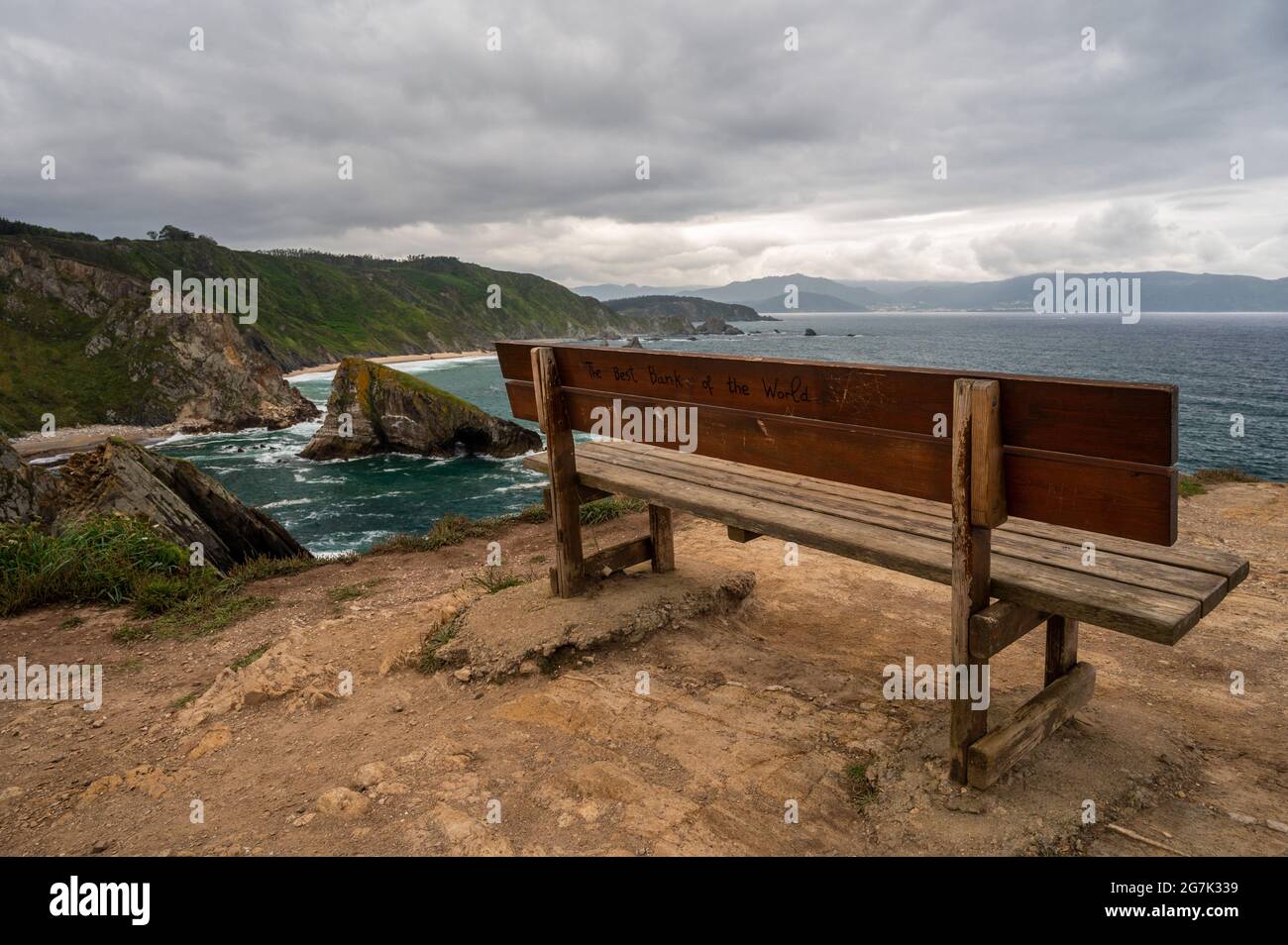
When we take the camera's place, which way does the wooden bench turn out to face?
facing away from the viewer and to the right of the viewer

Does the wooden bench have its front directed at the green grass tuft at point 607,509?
no

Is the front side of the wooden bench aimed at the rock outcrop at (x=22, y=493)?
no

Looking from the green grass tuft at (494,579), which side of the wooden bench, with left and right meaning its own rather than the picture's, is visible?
left

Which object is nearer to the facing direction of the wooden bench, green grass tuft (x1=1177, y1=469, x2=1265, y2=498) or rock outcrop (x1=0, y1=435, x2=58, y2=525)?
the green grass tuft

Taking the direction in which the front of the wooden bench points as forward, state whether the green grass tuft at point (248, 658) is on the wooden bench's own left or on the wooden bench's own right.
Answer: on the wooden bench's own left

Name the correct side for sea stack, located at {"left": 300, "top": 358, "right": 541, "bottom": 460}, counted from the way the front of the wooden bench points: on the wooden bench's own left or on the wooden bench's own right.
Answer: on the wooden bench's own left

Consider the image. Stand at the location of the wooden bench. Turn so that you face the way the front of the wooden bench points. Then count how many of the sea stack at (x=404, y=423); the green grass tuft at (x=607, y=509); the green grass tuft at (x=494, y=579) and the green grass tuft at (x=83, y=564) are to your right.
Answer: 0

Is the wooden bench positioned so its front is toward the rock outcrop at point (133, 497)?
no
